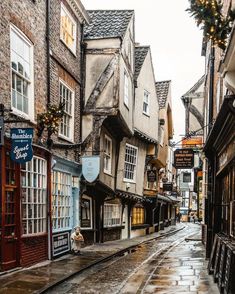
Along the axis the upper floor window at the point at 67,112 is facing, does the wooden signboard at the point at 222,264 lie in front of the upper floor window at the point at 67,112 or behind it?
in front

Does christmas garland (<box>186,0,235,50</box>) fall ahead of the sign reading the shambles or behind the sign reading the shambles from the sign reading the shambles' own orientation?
ahead

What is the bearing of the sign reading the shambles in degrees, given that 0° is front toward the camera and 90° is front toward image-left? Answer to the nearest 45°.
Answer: approximately 0°

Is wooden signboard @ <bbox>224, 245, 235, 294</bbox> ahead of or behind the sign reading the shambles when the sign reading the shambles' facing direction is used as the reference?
ahead

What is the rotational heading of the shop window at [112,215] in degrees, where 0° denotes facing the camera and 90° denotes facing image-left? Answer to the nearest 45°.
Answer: approximately 315°

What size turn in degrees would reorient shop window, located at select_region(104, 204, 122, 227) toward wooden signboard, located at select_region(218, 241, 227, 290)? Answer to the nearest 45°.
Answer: approximately 45° to its right
